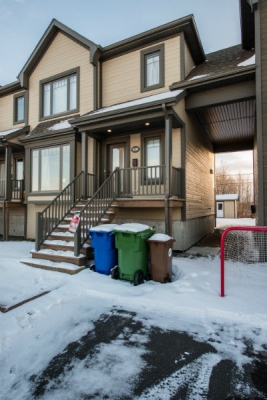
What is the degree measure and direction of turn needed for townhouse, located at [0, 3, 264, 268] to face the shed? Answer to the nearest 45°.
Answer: approximately 180°

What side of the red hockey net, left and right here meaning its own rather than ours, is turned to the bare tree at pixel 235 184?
back

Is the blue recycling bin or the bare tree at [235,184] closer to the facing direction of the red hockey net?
the blue recycling bin

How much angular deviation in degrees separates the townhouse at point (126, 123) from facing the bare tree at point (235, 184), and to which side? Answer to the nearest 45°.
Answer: approximately 180°

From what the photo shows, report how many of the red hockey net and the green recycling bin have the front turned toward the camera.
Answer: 1

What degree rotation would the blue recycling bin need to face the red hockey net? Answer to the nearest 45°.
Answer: approximately 135° to its left

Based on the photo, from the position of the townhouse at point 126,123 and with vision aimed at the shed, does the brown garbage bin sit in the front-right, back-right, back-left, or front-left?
back-right

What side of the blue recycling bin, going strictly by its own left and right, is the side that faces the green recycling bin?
left
